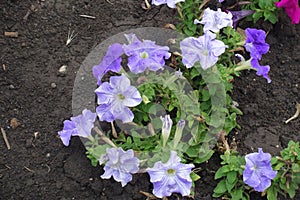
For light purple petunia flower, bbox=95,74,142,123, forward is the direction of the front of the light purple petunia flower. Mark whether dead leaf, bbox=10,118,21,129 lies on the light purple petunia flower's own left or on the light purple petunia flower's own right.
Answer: on the light purple petunia flower's own right

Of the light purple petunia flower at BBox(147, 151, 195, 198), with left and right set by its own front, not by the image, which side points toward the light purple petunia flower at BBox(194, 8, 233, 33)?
back

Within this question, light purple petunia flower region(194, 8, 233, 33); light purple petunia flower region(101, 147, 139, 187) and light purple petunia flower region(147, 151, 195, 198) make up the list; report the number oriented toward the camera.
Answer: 3

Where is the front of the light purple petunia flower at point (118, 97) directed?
toward the camera

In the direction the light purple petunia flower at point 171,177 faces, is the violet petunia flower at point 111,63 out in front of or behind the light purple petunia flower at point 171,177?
behind

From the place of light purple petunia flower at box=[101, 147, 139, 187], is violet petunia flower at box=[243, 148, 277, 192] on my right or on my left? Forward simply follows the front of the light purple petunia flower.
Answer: on my left

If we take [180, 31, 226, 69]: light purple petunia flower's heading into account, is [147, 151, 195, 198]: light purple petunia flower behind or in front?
in front

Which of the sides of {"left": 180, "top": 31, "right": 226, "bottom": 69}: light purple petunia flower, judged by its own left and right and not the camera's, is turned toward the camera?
front
